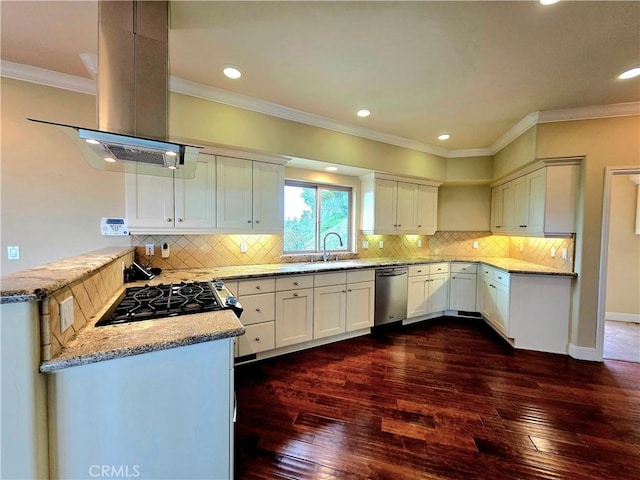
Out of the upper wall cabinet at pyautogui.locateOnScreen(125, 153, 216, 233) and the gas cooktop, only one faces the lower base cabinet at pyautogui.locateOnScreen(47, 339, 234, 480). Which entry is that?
the upper wall cabinet

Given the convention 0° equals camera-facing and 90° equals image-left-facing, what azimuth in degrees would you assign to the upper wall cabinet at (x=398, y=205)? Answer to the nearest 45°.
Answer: approximately 315°

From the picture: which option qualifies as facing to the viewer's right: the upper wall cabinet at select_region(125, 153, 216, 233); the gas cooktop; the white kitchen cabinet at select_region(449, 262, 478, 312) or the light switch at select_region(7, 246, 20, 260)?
the gas cooktop

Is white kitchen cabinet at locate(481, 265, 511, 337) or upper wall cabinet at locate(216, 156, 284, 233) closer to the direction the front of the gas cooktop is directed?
the white kitchen cabinet

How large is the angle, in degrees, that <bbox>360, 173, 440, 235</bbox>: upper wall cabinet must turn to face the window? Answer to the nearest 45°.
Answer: approximately 90° to its right

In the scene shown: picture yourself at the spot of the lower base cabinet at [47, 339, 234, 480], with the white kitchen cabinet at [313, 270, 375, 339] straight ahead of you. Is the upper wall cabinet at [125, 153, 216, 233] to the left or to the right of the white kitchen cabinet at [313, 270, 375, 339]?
left

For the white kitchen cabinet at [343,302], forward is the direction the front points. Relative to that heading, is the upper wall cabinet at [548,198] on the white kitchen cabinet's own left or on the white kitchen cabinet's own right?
on the white kitchen cabinet's own left

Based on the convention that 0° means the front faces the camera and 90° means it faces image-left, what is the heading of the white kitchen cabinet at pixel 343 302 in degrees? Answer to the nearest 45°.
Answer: approximately 315°

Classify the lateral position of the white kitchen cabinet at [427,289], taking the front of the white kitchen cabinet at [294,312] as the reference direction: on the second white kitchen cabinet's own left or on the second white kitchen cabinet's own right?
on the second white kitchen cabinet's own left

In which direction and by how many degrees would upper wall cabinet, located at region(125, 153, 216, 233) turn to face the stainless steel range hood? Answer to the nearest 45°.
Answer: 0° — it already faces it

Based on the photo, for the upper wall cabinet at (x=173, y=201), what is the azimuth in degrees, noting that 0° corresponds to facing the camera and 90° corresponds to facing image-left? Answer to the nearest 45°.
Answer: approximately 0°

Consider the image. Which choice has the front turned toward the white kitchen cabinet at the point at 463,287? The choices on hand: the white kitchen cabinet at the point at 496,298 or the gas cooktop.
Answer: the gas cooktop

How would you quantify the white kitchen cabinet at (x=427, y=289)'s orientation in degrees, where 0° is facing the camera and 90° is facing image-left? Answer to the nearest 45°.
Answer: approximately 315°

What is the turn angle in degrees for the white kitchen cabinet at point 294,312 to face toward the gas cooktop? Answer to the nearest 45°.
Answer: approximately 90° to its right

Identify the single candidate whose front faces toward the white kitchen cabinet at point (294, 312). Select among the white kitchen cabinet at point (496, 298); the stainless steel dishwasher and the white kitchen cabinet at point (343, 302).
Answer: the white kitchen cabinet at point (496, 298)

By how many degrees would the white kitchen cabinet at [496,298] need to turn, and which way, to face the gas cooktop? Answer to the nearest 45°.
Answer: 0° — it already faces it
